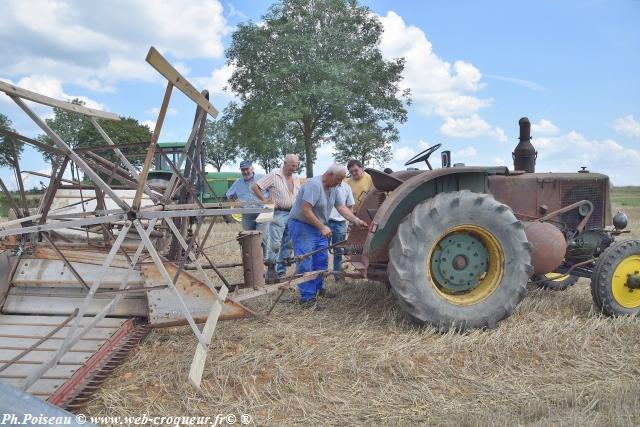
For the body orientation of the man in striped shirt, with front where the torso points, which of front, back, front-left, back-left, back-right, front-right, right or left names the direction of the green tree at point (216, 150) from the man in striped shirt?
back-left

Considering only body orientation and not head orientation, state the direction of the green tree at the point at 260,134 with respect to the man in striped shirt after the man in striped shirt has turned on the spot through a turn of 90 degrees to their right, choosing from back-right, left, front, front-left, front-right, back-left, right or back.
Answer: back-right

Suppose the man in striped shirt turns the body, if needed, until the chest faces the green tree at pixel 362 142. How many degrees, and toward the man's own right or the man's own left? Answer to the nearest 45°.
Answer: approximately 135° to the man's own left

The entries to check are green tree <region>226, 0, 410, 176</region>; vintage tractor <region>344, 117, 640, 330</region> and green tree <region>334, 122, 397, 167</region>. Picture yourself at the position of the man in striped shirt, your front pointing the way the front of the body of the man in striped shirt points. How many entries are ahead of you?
1

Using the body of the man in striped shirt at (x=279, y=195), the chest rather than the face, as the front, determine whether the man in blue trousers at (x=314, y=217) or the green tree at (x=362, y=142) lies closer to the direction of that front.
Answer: the man in blue trousers

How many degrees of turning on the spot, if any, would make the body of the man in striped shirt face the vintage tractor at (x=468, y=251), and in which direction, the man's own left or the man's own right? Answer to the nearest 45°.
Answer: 0° — they already face it

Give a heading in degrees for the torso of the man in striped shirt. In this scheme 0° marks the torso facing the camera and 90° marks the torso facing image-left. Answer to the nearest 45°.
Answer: approximately 315°

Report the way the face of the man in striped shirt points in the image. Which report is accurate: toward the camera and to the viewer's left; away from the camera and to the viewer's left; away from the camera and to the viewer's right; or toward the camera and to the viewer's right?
toward the camera and to the viewer's right

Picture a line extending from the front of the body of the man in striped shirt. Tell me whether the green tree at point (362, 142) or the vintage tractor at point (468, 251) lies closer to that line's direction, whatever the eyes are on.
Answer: the vintage tractor

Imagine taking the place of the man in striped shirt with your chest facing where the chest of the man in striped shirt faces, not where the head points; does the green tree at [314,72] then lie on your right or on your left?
on your left
